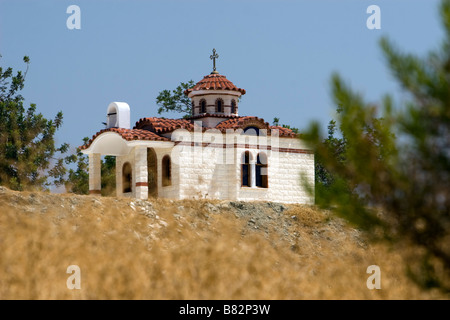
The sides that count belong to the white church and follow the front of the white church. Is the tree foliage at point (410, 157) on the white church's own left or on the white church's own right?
on the white church's own left

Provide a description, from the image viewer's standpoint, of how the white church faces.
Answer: facing the viewer and to the left of the viewer

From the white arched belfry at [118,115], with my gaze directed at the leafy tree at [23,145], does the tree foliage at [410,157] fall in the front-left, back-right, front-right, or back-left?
back-left
